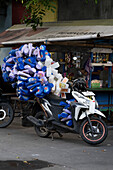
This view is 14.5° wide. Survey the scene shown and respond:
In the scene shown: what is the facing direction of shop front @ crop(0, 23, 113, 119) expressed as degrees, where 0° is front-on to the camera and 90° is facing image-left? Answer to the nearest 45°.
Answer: approximately 0°

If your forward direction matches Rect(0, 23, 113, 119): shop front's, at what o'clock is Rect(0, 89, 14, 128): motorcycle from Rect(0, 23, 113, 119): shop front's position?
The motorcycle is roughly at 2 o'clock from the shop front.
